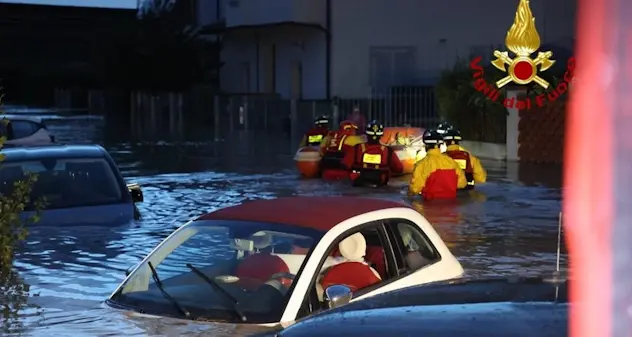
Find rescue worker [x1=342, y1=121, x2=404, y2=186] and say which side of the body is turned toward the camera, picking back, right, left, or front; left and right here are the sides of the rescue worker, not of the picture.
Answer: back

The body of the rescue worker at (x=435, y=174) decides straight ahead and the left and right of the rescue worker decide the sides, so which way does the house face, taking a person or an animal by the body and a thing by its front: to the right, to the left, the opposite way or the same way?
the opposite way

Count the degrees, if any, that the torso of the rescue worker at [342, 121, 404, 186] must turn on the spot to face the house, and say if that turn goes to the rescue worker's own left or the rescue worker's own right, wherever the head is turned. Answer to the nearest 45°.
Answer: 0° — they already face it

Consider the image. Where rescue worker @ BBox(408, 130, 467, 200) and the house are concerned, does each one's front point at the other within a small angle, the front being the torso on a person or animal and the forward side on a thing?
yes

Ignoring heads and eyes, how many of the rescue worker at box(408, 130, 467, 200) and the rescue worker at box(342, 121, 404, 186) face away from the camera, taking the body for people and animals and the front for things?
2

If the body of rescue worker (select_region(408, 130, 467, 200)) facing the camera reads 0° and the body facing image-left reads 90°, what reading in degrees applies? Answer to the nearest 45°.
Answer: approximately 180°

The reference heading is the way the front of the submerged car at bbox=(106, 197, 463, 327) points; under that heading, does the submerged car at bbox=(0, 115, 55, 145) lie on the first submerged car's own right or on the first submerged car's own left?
on the first submerged car's own right

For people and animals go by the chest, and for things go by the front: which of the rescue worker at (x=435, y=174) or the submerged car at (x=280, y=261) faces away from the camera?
the rescue worker

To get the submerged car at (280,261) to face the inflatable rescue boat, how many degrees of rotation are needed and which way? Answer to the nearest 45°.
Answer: approximately 135° to its right

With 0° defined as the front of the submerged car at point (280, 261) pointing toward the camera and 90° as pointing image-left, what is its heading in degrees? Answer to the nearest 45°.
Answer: approximately 45°

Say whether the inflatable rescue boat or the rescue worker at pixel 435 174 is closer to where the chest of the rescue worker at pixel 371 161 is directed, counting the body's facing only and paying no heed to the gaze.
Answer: the inflatable rescue boat

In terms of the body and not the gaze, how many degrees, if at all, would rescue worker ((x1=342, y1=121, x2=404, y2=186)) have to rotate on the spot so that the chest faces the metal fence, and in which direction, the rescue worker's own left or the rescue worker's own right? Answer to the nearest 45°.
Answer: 0° — they already face it

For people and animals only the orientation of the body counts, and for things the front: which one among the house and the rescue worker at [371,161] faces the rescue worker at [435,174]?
the house
